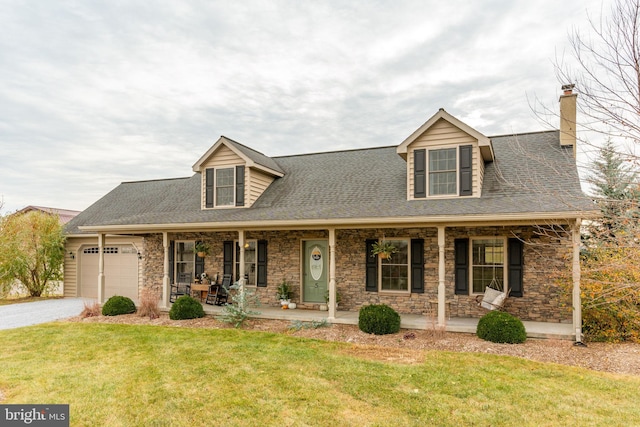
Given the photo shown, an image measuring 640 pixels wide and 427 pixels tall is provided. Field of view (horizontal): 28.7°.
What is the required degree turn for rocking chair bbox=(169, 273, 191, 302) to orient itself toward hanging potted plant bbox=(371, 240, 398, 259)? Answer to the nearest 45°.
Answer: approximately 90° to its left

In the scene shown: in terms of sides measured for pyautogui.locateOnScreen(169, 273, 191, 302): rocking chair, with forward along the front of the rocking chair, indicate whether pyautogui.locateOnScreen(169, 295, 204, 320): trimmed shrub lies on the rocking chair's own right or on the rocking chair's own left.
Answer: on the rocking chair's own left

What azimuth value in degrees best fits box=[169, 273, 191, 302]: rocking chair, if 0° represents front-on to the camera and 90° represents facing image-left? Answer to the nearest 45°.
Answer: approximately 45°

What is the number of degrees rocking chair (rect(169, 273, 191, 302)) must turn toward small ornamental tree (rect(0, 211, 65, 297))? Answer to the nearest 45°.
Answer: approximately 90° to its right

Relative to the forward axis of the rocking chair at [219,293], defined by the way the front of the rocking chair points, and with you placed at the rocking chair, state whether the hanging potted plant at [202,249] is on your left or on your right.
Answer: on your right

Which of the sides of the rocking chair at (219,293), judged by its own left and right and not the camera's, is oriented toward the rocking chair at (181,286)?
right

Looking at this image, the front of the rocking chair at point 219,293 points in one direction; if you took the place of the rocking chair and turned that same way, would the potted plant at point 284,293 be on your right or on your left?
on your left

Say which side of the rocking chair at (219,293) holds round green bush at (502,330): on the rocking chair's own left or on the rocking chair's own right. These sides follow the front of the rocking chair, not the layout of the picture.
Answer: on the rocking chair's own left

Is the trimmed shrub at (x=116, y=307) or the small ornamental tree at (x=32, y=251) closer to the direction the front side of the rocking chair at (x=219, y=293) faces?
the trimmed shrub
